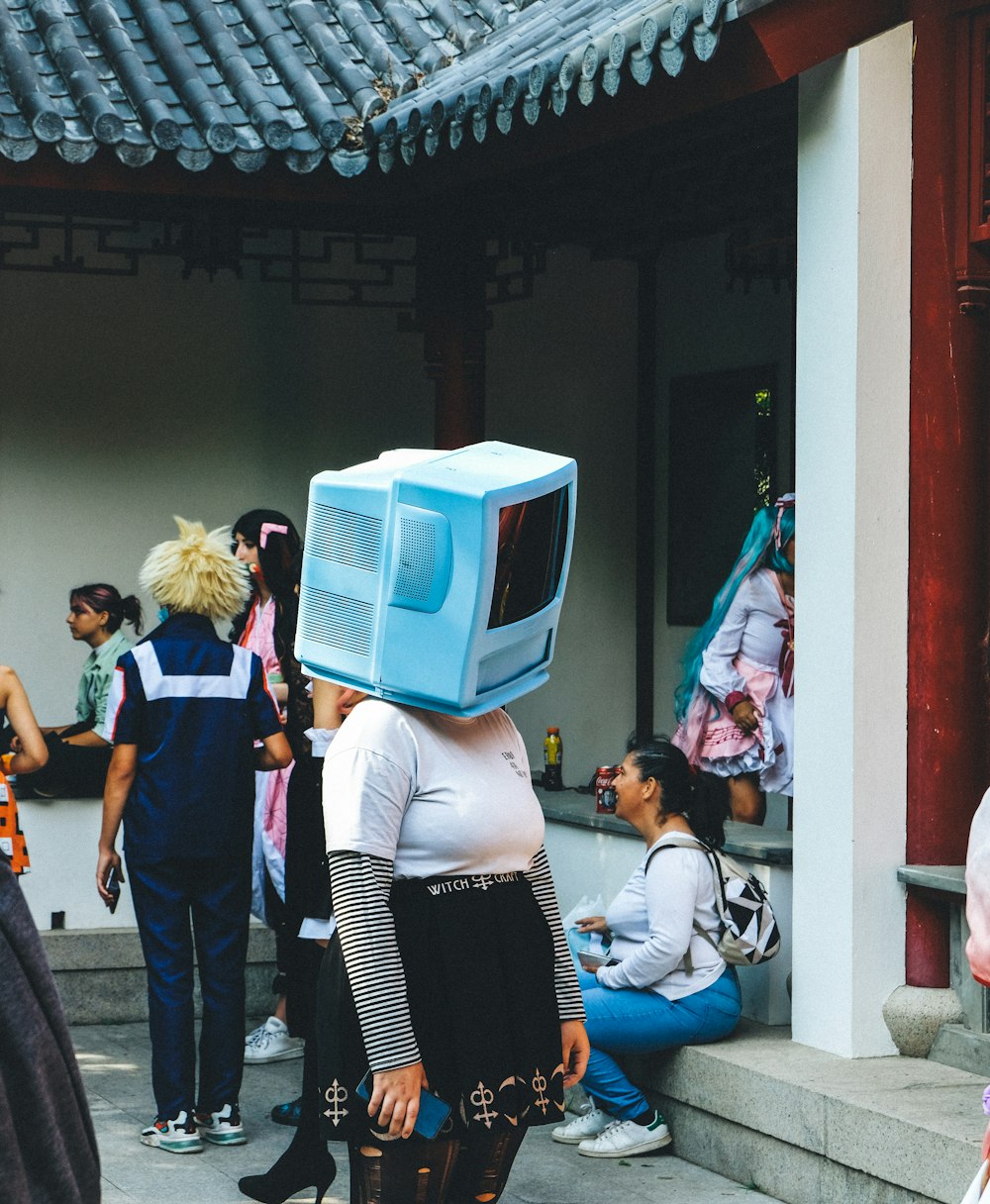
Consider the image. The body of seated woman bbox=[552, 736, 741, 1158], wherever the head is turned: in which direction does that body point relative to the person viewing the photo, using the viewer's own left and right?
facing to the left of the viewer

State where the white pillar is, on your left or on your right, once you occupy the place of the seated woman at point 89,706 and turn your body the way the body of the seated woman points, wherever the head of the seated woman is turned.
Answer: on your left

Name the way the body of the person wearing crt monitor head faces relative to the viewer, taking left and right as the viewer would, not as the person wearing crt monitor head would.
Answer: facing the viewer and to the right of the viewer

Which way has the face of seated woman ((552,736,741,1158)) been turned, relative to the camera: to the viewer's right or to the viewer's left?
to the viewer's left

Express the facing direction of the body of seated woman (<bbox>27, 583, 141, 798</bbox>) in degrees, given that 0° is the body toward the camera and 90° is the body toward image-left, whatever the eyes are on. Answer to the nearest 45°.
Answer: approximately 90°

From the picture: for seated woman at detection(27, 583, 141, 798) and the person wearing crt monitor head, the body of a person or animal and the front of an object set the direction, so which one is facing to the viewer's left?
the seated woman

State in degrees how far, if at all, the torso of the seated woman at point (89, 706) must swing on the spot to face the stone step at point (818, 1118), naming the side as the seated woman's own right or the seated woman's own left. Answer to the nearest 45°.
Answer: approximately 135° to the seated woman's own left

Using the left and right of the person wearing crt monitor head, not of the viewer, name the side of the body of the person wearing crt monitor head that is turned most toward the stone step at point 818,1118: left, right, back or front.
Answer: left
